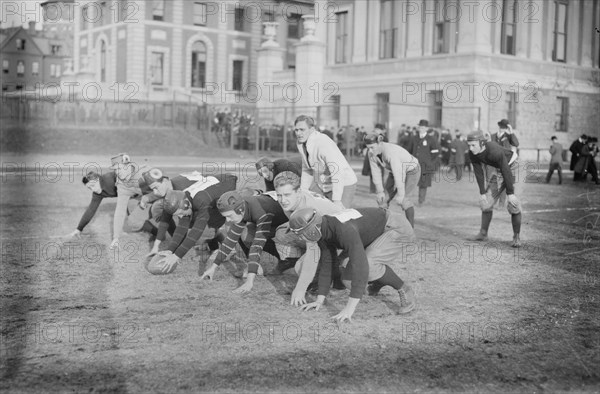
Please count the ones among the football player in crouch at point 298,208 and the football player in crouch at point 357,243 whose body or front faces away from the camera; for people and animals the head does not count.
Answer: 0

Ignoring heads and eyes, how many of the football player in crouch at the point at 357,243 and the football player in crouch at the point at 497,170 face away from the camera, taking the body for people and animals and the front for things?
0

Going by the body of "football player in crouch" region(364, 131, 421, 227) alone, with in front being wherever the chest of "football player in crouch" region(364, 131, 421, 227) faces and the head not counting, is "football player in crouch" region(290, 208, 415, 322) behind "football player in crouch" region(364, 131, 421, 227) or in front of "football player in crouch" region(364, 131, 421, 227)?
in front

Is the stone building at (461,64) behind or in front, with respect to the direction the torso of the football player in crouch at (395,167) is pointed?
behind

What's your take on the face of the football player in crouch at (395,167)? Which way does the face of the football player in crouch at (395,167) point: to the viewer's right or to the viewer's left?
to the viewer's left

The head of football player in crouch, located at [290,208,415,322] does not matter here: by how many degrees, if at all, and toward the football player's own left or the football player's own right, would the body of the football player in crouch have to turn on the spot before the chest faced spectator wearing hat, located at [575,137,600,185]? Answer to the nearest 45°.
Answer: approximately 135° to the football player's own right

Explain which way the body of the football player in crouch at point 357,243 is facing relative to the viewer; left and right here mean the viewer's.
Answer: facing the viewer and to the left of the viewer

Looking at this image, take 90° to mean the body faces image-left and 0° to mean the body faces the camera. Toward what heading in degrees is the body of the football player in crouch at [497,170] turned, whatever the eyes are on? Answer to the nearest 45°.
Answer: approximately 45°

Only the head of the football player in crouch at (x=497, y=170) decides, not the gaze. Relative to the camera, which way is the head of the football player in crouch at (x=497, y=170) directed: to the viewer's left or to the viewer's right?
to the viewer's left

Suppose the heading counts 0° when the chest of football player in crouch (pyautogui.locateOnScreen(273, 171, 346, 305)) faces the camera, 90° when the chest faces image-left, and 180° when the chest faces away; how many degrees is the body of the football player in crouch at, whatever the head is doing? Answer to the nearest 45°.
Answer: approximately 45°

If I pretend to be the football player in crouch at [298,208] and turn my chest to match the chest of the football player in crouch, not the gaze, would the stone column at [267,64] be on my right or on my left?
on my right
